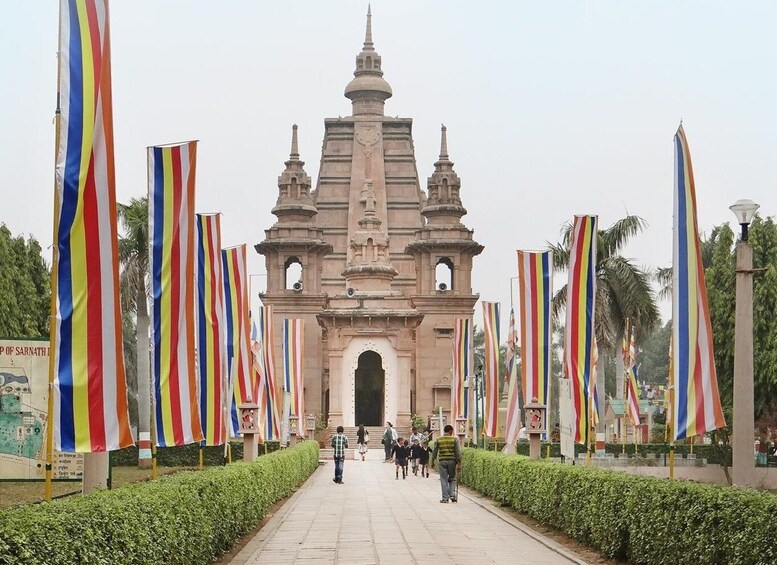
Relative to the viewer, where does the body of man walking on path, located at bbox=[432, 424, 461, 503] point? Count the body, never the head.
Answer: away from the camera

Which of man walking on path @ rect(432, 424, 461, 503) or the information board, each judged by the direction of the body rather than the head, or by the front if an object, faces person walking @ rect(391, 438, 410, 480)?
the man walking on path

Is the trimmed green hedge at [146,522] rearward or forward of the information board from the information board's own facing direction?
forward

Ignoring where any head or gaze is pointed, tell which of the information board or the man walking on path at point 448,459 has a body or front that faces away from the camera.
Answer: the man walking on path

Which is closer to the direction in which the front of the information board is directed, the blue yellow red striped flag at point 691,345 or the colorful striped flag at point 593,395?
the blue yellow red striped flag

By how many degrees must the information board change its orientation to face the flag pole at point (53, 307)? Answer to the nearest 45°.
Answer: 0° — it already faces it

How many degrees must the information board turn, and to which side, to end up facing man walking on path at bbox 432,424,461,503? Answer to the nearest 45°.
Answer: approximately 135° to its left

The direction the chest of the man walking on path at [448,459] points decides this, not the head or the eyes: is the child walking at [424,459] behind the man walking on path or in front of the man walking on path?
in front

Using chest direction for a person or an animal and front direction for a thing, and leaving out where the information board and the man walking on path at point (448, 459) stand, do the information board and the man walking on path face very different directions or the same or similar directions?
very different directions
